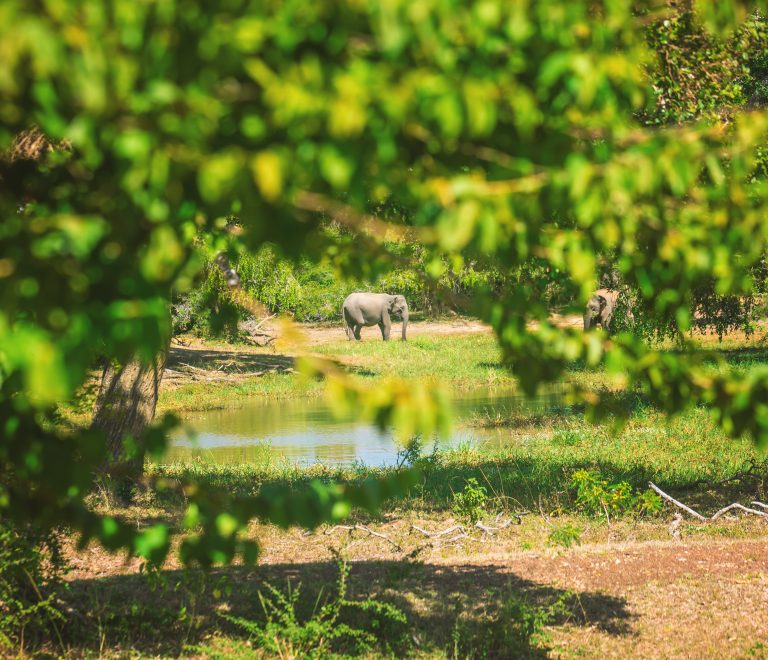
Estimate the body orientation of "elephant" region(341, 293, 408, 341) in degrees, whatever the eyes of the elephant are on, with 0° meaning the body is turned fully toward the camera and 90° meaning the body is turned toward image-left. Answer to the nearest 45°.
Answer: approximately 270°

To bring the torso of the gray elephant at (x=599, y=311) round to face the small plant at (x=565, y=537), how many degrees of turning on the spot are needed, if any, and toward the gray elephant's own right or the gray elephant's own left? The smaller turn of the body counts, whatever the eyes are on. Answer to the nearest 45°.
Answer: approximately 45° to the gray elephant's own left

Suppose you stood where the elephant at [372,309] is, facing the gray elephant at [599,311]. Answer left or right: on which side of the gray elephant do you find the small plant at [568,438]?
right

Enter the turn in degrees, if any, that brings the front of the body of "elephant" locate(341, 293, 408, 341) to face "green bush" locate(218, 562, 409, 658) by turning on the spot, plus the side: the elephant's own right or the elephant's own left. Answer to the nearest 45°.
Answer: approximately 90° to the elephant's own right

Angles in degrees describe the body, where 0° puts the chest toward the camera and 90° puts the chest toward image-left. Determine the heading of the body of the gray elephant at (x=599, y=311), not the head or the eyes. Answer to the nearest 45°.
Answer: approximately 45°

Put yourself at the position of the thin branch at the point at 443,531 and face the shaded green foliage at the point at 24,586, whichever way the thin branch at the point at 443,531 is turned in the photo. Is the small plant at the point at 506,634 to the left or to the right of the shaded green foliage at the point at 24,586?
left

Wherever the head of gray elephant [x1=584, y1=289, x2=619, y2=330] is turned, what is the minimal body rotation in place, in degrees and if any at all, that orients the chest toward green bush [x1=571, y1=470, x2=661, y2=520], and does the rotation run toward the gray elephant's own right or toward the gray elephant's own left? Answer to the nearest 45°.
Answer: approximately 45° to the gray elephant's own left

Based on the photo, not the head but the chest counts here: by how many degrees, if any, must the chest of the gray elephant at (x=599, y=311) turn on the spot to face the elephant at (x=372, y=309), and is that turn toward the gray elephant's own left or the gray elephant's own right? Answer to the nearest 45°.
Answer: approximately 90° to the gray elephant's own right

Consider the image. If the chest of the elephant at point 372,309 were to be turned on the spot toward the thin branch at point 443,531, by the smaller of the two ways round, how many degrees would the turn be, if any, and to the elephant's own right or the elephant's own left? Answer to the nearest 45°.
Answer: approximately 90° to the elephant's own right

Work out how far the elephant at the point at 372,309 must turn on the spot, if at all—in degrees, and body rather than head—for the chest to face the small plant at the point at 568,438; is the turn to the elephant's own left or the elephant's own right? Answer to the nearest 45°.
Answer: approximately 90° to the elephant's own right

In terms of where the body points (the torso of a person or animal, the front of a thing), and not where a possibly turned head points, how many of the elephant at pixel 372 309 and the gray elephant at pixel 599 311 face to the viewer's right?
1
